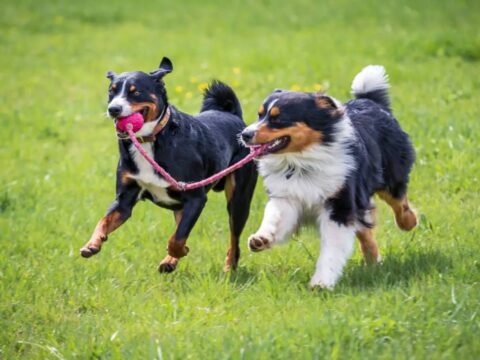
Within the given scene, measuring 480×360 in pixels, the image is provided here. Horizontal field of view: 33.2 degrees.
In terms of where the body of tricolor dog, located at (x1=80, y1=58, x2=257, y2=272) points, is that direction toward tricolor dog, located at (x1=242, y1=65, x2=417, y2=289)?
no

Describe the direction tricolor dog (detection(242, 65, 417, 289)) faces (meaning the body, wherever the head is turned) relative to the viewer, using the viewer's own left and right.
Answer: facing the viewer and to the left of the viewer

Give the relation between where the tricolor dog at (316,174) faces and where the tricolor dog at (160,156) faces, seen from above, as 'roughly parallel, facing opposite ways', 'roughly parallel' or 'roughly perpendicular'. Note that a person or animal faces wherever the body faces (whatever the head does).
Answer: roughly parallel

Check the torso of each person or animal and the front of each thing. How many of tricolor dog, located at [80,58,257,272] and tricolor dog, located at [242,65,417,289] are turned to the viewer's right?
0

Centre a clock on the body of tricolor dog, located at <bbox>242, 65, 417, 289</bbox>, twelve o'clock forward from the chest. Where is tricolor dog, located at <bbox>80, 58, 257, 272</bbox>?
tricolor dog, located at <bbox>80, 58, 257, 272</bbox> is roughly at 2 o'clock from tricolor dog, located at <bbox>242, 65, 417, 289</bbox>.
